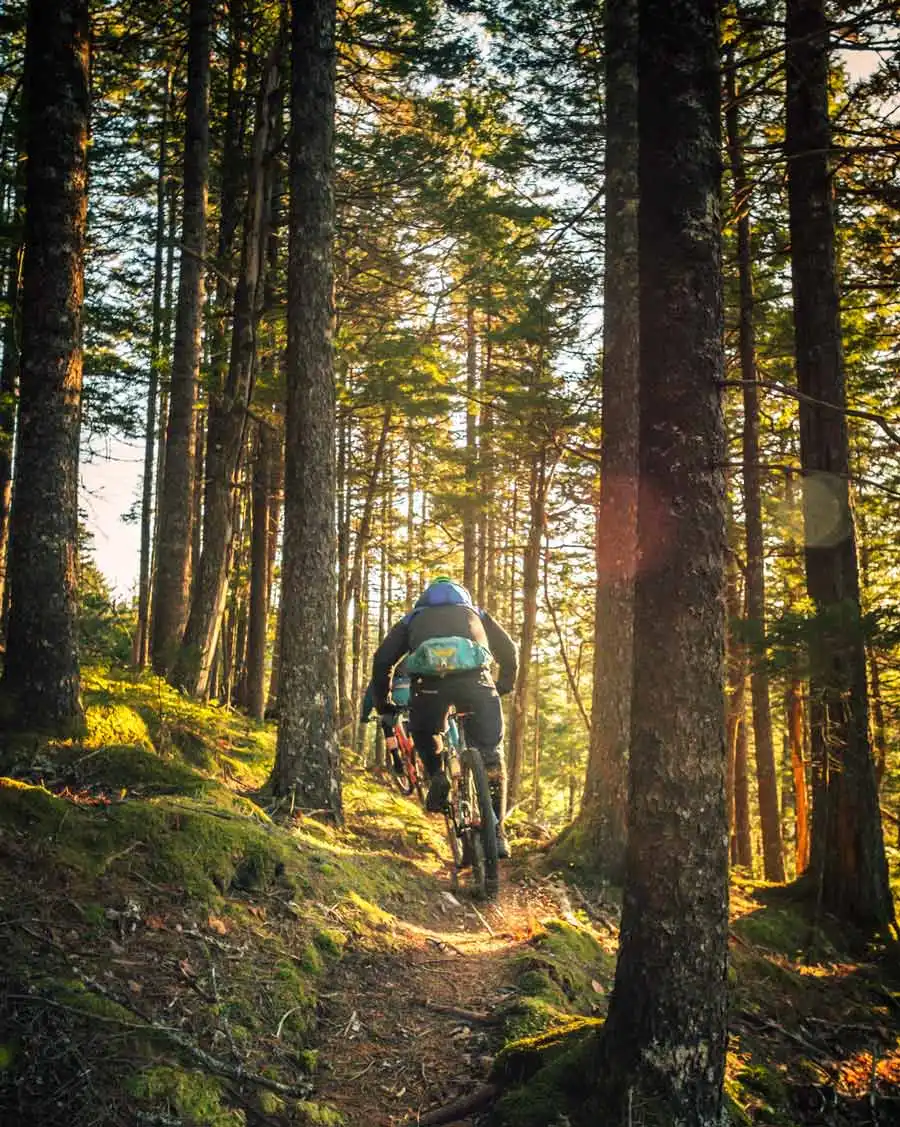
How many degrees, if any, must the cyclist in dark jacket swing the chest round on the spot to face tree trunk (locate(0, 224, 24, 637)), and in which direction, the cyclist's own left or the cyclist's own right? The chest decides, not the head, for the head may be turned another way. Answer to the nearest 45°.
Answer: approximately 45° to the cyclist's own left

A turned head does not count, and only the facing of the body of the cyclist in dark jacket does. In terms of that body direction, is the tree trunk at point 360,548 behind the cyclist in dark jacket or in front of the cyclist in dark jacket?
in front

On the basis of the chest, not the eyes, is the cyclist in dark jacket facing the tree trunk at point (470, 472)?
yes

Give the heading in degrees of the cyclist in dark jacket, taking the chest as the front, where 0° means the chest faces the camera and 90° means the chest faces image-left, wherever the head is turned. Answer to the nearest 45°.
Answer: approximately 180°

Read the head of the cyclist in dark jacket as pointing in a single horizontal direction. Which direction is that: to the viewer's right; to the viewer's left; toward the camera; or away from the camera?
away from the camera

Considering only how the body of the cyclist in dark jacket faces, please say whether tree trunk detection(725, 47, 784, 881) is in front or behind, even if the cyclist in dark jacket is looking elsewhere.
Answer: in front

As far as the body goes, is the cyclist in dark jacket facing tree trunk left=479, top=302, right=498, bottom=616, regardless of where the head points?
yes

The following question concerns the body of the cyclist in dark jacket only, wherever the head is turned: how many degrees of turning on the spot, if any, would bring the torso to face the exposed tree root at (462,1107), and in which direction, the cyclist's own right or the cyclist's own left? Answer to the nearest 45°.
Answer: approximately 180°

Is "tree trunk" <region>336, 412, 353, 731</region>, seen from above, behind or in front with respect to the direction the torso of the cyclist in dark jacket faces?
in front

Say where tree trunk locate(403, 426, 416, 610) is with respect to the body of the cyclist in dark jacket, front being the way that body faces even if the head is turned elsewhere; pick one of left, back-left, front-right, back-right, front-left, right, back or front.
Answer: front

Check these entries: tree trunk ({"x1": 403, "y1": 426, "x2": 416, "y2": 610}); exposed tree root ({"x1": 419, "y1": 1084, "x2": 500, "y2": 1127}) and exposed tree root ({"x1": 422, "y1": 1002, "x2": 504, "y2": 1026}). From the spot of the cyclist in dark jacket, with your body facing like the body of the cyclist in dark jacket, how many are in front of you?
1

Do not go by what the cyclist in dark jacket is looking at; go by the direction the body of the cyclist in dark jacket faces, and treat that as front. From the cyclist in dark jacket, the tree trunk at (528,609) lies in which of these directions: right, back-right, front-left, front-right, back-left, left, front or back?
front

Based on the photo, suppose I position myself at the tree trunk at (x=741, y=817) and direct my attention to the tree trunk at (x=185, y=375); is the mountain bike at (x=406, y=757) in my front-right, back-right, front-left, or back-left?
front-left

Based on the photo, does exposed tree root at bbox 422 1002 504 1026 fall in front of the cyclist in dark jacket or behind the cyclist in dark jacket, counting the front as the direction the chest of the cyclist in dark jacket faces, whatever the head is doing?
behind

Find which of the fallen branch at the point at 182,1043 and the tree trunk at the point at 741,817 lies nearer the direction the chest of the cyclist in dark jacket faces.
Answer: the tree trunk
